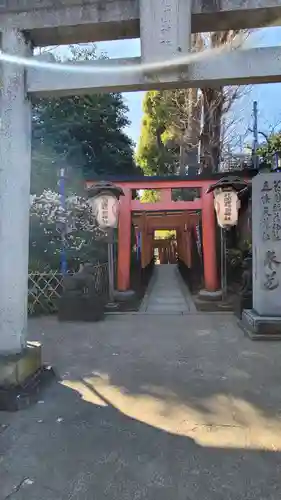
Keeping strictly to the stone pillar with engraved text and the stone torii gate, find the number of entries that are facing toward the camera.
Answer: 2

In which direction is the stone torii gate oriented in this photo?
toward the camera

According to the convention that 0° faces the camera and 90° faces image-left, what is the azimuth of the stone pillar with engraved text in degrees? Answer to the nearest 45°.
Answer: approximately 0°

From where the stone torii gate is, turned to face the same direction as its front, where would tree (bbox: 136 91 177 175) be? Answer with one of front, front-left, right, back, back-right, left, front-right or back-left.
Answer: back

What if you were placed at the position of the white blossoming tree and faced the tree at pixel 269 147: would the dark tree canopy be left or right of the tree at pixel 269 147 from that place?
left

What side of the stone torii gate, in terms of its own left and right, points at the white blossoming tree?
back

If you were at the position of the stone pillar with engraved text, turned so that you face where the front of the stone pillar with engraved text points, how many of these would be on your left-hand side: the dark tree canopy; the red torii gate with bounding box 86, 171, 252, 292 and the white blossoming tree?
0

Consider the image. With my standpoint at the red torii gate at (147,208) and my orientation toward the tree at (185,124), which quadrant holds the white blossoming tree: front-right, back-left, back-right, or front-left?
back-left

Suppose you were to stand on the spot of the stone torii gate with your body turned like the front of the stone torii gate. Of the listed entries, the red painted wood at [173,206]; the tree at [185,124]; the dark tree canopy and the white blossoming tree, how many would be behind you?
4

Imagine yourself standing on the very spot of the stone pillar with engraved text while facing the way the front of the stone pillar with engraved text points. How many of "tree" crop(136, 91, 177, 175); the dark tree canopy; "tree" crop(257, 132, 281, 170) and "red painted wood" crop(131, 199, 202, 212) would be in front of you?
0

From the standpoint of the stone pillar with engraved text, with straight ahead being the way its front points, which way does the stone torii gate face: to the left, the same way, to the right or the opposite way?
the same way

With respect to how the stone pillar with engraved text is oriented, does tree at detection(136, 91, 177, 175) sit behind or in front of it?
behind

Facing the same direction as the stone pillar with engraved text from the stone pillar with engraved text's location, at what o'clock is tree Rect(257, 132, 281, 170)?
The tree is roughly at 6 o'clock from the stone pillar with engraved text.

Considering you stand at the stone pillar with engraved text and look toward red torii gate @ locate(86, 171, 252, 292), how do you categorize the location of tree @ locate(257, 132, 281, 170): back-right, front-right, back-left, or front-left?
front-right

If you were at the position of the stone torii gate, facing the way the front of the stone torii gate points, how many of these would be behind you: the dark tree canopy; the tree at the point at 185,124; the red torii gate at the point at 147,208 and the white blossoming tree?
4

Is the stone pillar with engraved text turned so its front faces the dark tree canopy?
no

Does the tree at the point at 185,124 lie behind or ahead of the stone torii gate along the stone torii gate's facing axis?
behind

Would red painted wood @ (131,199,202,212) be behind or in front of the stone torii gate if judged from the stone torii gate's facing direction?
behind

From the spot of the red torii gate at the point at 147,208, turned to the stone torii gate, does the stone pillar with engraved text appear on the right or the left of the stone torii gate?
left
